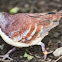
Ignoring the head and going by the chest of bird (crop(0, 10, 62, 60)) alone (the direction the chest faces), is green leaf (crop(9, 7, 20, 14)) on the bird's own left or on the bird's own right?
on the bird's own right

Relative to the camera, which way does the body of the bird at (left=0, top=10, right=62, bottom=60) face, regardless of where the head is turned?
to the viewer's left
